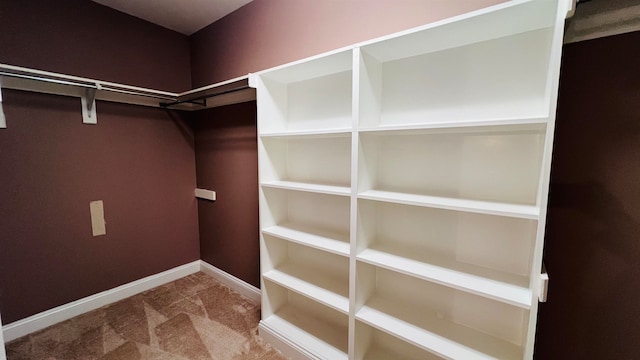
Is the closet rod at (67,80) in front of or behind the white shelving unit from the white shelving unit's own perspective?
in front

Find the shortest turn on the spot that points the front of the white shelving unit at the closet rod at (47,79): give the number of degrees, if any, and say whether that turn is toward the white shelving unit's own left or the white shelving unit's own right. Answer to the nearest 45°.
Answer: approximately 45° to the white shelving unit's own right

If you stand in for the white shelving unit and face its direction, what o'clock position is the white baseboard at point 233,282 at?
The white baseboard is roughly at 2 o'clock from the white shelving unit.

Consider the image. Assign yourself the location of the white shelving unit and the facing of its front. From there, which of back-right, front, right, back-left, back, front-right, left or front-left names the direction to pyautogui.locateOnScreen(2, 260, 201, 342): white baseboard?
front-right

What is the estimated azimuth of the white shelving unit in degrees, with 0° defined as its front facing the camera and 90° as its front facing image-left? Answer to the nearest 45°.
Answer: approximately 45°
